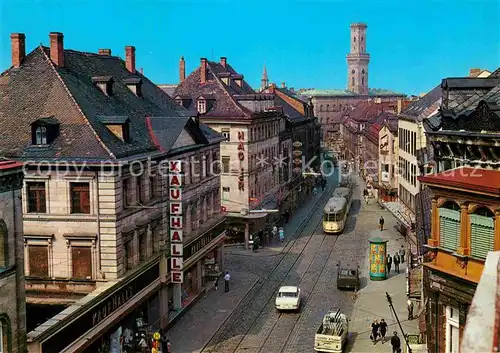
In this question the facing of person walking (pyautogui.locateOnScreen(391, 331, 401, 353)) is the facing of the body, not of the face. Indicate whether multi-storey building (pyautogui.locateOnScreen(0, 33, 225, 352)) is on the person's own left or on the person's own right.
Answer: on the person's own left

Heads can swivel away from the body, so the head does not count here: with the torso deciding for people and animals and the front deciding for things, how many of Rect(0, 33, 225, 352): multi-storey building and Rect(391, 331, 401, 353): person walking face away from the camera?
1

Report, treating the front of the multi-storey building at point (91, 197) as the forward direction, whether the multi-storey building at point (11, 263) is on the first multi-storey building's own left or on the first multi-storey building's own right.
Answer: on the first multi-storey building's own right

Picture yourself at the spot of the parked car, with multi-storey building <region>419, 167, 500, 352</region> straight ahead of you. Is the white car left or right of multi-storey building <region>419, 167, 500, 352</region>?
right

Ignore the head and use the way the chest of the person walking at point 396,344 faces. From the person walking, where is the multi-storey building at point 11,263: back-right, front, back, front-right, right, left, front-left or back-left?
back-left

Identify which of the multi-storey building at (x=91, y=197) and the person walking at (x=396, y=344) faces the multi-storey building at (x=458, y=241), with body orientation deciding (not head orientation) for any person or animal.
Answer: the multi-storey building at (x=91, y=197)

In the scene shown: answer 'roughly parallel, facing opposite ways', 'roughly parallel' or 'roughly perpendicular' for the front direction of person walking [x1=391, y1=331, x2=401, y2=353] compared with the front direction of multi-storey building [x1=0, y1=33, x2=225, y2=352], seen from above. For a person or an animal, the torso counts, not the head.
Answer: roughly perpendicular

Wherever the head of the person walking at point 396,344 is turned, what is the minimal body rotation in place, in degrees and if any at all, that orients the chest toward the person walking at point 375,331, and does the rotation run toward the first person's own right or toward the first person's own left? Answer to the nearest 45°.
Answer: approximately 45° to the first person's own left

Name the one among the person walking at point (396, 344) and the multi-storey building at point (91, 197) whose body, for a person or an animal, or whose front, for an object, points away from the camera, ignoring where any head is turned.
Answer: the person walking

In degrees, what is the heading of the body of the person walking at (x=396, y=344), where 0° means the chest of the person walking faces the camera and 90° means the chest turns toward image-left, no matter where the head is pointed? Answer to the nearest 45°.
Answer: approximately 180°
